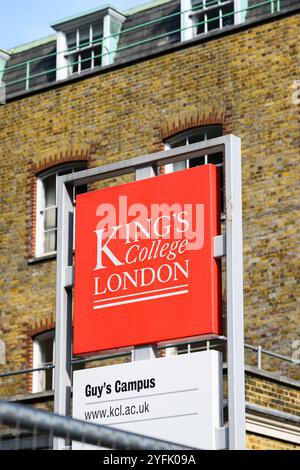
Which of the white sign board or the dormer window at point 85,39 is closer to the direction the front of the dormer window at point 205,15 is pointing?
the white sign board

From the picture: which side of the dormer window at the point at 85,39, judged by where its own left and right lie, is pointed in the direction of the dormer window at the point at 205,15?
left

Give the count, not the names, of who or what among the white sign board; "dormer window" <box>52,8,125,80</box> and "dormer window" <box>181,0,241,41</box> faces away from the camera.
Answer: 0

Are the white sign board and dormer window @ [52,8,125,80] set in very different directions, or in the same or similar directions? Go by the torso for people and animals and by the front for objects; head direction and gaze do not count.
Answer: same or similar directions

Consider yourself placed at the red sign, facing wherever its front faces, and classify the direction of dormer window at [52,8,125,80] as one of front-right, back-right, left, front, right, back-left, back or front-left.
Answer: back-right

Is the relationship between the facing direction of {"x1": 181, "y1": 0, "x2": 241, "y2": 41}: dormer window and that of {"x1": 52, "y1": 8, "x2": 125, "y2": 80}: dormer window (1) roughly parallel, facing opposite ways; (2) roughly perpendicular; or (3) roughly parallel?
roughly parallel

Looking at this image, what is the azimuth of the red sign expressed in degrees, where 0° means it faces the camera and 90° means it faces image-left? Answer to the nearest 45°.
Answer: approximately 45°

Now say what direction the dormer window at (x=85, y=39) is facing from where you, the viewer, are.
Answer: facing the viewer and to the left of the viewer

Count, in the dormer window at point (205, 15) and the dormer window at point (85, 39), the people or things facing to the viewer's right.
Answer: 0

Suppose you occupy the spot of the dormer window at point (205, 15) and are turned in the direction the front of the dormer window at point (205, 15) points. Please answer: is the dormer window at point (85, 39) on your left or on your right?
on your right

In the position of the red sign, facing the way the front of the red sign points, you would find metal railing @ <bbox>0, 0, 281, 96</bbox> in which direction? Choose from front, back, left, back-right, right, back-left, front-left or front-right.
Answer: back-right
